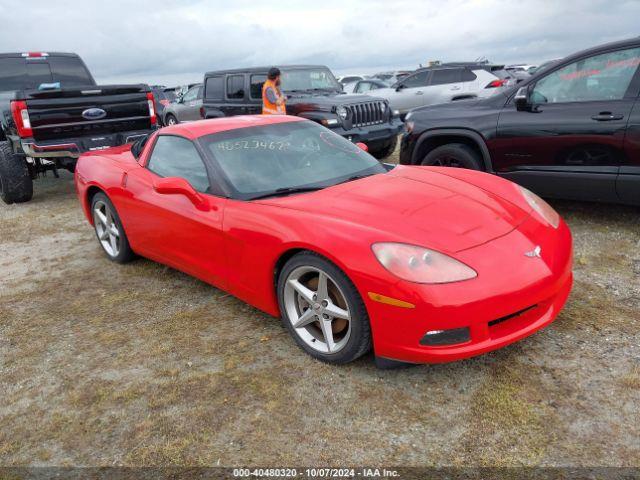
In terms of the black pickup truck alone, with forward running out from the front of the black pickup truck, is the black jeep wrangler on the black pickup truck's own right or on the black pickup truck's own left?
on the black pickup truck's own right

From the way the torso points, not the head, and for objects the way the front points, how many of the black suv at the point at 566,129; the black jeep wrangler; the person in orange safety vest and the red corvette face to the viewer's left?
1

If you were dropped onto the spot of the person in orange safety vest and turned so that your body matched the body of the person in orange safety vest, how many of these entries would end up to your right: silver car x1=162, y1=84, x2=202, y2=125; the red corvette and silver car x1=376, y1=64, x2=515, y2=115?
1

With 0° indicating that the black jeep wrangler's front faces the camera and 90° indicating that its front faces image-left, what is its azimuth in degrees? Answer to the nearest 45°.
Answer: approximately 315°

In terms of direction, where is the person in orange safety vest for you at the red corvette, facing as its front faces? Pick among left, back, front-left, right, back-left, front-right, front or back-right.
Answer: back-left

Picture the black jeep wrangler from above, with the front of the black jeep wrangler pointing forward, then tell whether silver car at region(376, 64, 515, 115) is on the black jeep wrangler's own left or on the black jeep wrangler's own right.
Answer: on the black jeep wrangler's own left

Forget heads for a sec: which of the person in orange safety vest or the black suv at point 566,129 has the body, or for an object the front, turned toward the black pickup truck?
the black suv

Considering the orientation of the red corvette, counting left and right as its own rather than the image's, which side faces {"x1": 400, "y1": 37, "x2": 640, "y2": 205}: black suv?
left

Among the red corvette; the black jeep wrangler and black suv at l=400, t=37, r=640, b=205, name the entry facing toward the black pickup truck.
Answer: the black suv

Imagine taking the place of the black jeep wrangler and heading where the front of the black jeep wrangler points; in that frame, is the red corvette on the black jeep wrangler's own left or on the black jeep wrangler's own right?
on the black jeep wrangler's own right

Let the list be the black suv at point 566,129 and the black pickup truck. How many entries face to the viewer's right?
0

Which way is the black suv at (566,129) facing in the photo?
to the viewer's left

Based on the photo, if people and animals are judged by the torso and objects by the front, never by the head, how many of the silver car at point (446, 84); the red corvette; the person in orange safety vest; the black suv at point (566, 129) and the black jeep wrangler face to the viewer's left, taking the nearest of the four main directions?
2

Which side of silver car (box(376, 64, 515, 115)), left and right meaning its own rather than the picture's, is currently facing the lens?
left
